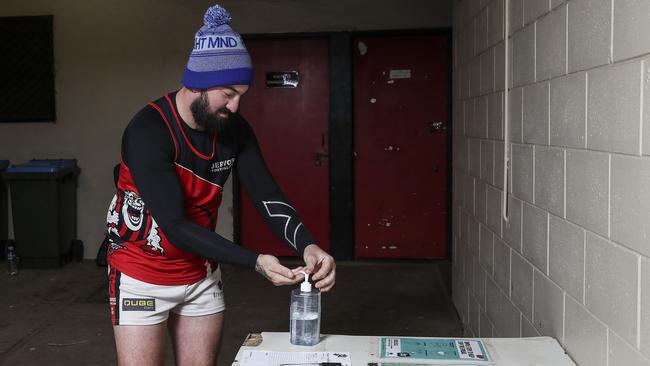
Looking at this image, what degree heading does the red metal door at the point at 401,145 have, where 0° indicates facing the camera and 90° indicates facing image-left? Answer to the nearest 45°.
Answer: approximately 0°

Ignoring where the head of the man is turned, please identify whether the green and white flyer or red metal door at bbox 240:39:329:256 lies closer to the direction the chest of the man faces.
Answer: the green and white flyer

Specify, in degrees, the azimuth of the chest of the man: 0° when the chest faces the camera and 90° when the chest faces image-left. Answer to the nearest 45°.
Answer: approximately 315°

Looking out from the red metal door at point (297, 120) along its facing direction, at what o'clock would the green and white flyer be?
The green and white flyer is roughly at 12 o'clock from the red metal door.

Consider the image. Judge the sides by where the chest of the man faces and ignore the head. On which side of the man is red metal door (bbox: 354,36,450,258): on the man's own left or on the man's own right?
on the man's own left

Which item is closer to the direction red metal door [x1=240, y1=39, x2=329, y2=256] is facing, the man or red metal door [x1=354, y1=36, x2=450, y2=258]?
the man

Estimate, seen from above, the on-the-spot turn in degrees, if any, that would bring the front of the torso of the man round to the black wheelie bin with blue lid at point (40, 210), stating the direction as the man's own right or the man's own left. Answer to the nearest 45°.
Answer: approximately 135° to the man's own left

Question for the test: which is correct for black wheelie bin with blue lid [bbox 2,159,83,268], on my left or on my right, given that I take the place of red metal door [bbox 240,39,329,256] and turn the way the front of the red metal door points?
on my right

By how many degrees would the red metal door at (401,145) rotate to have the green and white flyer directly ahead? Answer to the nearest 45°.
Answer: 0° — it already faces it
